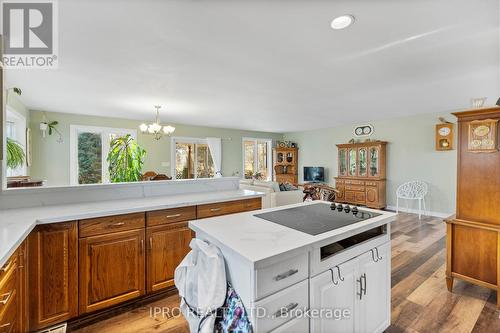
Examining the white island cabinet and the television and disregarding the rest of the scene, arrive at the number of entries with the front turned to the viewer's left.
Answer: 0

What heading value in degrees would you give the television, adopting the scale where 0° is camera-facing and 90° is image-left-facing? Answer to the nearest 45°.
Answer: approximately 0°

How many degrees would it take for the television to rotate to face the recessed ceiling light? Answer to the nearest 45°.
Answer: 0° — it already faces it

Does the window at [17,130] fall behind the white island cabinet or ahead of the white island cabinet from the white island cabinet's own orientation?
behind

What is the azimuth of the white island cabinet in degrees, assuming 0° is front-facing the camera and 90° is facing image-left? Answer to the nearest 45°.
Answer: approximately 315°

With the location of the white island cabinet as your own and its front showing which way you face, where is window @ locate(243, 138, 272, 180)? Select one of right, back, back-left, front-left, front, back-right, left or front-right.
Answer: back-left

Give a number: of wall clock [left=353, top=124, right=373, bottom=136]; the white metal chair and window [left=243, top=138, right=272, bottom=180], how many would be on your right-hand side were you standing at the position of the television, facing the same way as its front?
1

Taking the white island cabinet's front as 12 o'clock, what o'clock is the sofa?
The sofa is roughly at 7 o'clock from the white island cabinet.

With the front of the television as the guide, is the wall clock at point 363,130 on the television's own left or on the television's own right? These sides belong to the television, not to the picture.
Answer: on the television's own left

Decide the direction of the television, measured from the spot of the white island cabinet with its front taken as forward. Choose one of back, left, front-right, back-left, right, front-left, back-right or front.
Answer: back-left

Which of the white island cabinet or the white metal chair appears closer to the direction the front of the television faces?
the white island cabinet

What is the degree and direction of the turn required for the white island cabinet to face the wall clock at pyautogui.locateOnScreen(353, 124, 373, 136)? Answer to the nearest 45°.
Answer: approximately 135° to its left

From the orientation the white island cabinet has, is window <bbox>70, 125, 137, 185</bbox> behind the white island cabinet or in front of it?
behind
